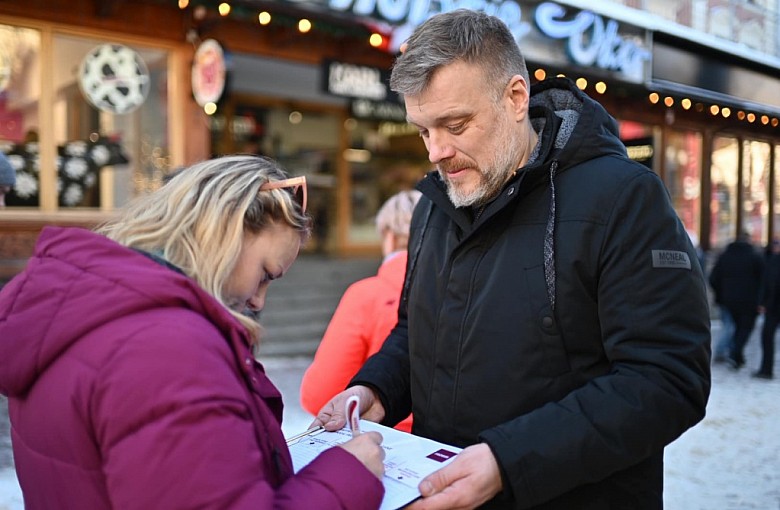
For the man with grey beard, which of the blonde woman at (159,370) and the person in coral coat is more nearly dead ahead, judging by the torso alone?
the blonde woman

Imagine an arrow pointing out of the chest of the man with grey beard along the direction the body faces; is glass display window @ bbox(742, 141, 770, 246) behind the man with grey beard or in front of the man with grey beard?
behind

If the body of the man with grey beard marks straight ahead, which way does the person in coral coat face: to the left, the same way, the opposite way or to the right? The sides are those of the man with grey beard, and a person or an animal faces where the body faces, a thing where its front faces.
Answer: the opposite way

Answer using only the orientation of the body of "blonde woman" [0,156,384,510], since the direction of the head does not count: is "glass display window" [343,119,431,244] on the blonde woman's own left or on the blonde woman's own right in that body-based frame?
on the blonde woman's own left

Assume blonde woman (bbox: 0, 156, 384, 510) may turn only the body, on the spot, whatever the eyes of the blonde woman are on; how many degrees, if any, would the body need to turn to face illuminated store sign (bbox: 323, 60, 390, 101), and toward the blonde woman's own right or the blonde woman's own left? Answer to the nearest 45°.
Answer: approximately 90° to the blonde woman's own left

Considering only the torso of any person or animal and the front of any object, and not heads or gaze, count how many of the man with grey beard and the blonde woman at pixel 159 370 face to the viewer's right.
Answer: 1

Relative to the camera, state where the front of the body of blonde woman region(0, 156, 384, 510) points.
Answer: to the viewer's right

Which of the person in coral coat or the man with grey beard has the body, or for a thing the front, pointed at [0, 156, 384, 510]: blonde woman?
the man with grey beard

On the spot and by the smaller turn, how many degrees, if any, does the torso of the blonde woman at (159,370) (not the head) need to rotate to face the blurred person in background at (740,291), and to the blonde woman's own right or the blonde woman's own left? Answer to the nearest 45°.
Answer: approximately 45° to the blonde woman's own left

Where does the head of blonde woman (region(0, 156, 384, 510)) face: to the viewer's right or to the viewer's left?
to the viewer's right
